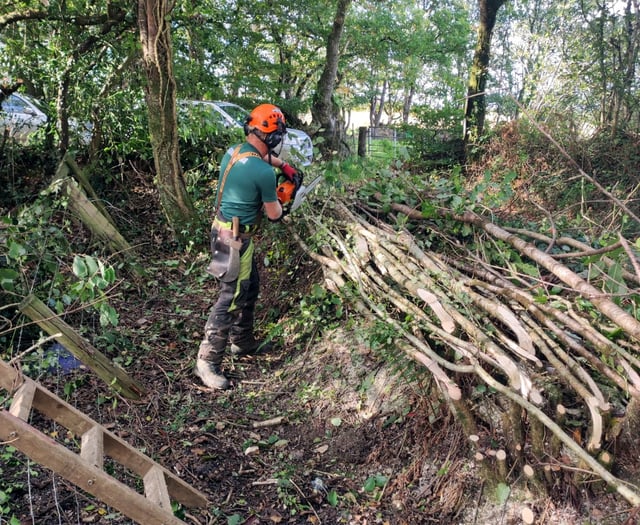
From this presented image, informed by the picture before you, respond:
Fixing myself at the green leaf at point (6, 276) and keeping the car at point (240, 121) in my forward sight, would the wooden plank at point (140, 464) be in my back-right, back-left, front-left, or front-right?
back-right

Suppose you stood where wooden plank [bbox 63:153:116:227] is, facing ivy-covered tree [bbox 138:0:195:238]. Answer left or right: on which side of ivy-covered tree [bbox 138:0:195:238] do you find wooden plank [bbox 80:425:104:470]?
right

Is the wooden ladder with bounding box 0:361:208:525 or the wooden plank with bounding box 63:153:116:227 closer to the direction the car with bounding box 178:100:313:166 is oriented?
the wooden ladder

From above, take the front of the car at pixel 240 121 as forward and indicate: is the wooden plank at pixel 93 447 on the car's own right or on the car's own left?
on the car's own right

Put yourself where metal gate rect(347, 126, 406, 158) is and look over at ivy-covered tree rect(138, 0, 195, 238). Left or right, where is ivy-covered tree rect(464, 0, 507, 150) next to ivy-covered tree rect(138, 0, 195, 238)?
left

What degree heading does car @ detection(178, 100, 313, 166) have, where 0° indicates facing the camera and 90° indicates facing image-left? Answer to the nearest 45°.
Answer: approximately 315°
